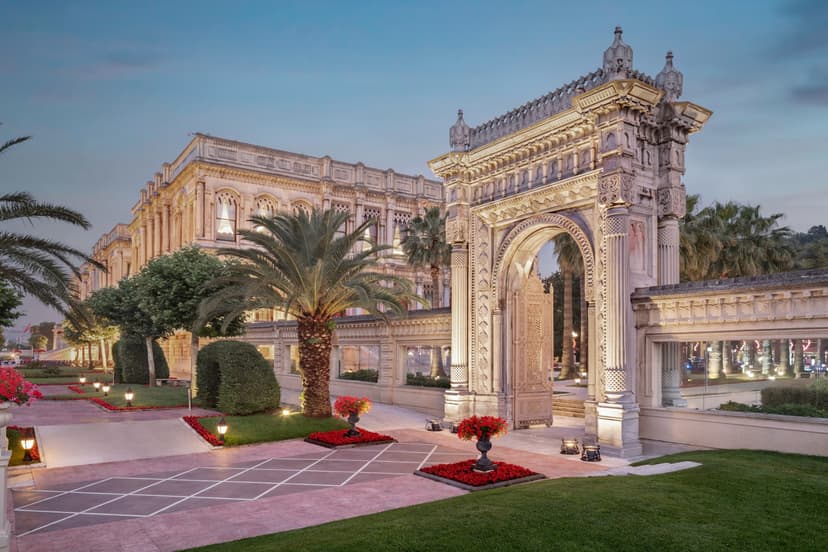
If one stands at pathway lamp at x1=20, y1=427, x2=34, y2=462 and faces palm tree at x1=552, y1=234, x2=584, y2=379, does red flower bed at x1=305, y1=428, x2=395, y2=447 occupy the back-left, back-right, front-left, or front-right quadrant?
front-right

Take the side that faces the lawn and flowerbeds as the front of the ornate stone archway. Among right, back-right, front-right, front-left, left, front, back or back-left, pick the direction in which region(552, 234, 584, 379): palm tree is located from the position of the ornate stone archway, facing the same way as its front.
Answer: back-right

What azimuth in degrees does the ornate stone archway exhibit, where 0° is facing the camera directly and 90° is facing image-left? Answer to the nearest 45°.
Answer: approximately 45°

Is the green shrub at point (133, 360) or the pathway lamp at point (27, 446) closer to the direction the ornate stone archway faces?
the pathway lamp

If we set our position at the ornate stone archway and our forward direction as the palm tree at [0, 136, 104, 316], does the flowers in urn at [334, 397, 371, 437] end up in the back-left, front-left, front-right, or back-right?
front-right

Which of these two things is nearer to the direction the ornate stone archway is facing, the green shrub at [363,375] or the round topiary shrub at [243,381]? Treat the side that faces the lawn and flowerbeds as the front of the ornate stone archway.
the round topiary shrub

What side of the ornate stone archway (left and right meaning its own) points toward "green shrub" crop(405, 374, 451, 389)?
right

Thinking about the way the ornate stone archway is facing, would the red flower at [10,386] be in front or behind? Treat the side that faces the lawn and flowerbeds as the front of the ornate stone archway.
in front

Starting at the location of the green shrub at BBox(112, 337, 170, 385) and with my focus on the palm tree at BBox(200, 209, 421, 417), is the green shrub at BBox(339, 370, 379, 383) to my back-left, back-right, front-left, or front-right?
front-left

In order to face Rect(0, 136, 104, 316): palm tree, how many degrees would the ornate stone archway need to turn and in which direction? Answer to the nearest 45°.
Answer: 0° — it already faces it

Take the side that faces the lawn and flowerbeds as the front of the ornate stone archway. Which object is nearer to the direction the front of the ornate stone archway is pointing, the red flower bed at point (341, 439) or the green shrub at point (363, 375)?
the red flower bed

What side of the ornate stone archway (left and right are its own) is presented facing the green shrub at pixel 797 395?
left
